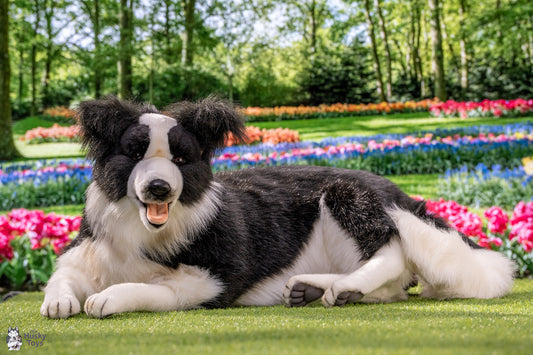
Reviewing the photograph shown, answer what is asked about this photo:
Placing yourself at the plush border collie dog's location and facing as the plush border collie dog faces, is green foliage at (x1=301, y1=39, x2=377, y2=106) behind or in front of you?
behind

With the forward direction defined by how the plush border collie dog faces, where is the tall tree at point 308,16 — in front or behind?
behind

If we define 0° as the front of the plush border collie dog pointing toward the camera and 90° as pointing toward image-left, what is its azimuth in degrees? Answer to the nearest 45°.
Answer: approximately 45°
